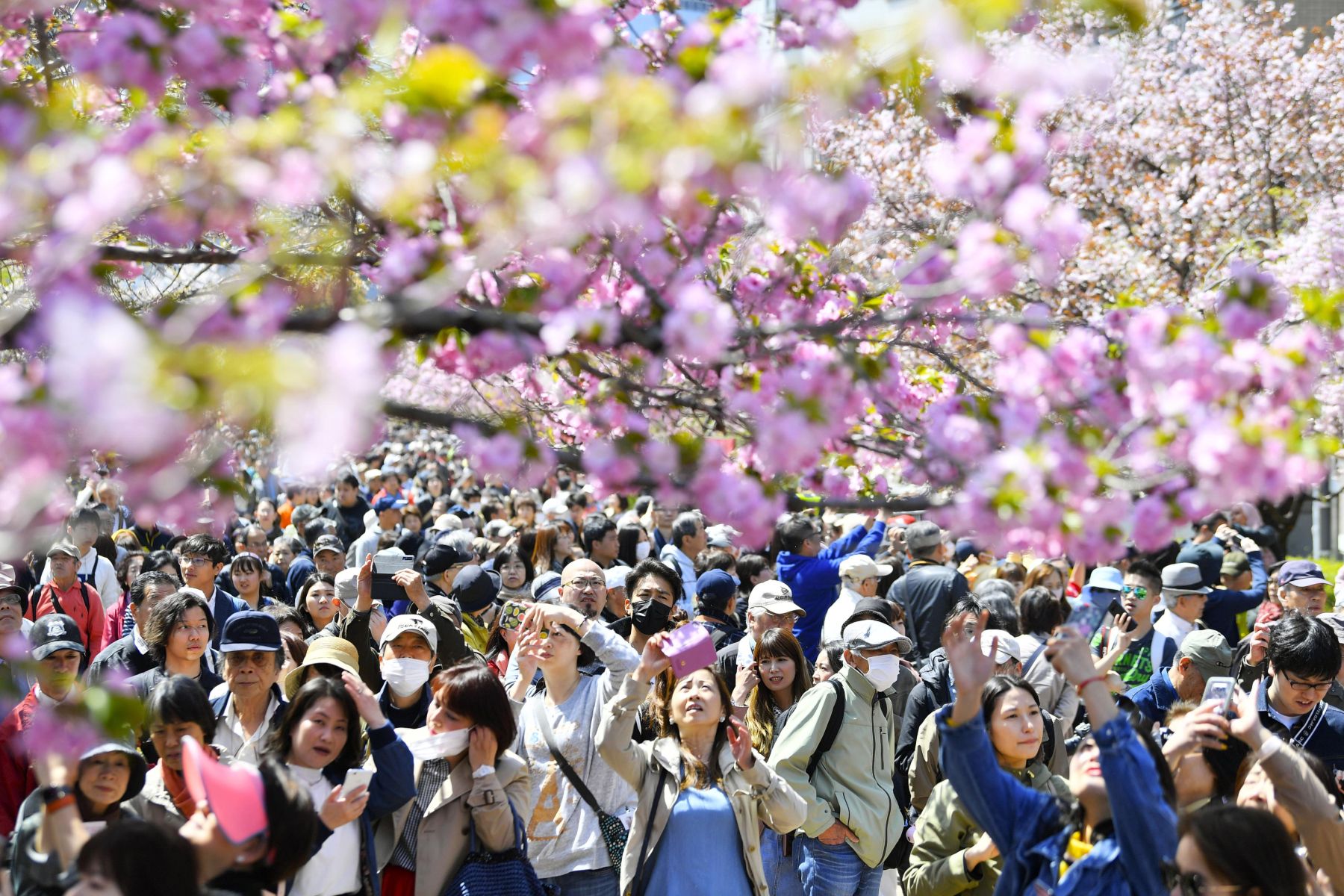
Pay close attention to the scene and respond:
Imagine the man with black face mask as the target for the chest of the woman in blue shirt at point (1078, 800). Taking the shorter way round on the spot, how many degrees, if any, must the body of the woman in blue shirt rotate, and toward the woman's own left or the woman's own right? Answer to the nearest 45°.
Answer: approximately 90° to the woman's own right

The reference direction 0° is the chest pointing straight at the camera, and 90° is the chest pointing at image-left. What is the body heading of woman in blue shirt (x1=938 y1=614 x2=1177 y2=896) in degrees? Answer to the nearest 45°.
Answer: approximately 45°
